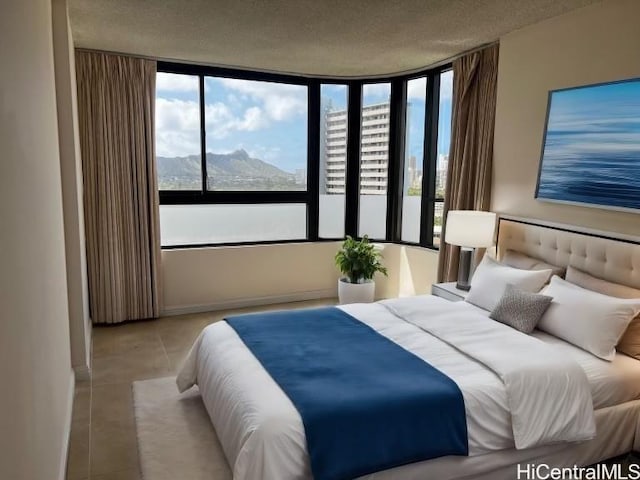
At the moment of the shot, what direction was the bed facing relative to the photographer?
facing the viewer and to the left of the viewer

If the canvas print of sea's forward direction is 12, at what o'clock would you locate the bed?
The bed is roughly at 11 o'clock from the canvas print of sea.

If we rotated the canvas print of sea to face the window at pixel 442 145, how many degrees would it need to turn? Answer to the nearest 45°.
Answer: approximately 90° to its right

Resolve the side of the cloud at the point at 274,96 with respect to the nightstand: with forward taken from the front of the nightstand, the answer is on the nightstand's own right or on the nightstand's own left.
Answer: on the nightstand's own right

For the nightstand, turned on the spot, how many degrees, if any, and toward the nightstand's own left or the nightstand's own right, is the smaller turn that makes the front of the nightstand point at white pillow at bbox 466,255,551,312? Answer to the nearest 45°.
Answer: approximately 90° to the nightstand's own left

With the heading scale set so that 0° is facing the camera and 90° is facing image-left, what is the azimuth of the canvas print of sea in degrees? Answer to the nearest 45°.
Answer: approximately 45°

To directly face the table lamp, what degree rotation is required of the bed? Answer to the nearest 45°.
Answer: approximately 135° to its right

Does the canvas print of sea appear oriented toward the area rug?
yes

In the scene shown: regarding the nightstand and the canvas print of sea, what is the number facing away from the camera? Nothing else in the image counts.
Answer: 0
